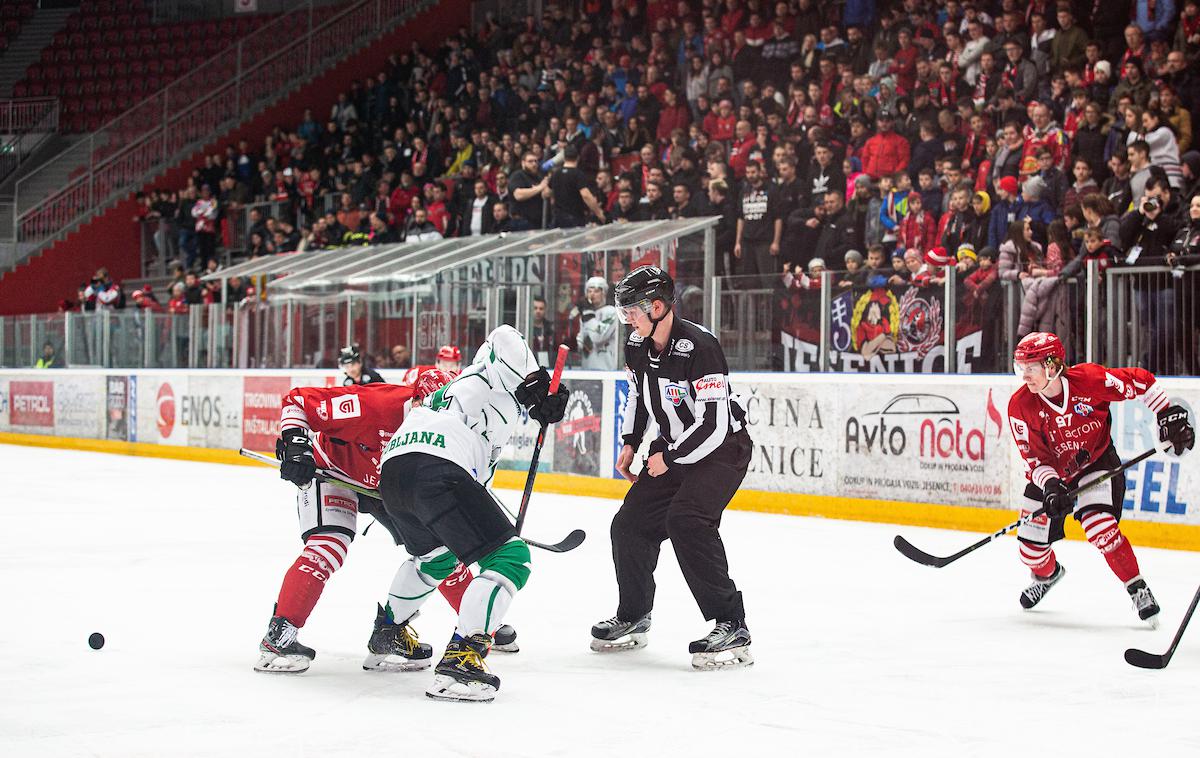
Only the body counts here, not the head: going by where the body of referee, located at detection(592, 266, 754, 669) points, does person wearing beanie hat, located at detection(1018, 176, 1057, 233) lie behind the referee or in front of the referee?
behind

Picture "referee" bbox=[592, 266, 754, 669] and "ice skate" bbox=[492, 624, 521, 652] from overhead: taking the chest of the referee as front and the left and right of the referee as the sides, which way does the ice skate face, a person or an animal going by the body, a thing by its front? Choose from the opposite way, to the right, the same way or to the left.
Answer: to the left

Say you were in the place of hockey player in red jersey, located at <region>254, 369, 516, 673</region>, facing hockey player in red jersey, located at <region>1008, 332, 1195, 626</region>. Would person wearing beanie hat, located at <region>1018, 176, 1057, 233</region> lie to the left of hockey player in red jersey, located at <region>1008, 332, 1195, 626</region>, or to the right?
left

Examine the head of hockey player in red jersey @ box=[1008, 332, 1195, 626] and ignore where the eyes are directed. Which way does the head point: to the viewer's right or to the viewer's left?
to the viewer's left

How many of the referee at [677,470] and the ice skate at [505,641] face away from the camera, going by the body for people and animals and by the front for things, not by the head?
0

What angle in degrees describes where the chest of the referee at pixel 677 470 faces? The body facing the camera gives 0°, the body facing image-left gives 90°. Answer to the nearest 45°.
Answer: approximately 45°

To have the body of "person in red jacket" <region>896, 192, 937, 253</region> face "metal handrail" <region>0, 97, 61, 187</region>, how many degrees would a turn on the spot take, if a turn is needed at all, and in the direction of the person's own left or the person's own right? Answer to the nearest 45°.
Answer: approximately 90° to the person's own right

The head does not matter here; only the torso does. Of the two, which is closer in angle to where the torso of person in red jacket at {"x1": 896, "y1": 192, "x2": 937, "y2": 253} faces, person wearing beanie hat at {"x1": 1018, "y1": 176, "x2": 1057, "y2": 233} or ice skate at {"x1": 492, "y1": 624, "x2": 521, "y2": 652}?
the ice skate

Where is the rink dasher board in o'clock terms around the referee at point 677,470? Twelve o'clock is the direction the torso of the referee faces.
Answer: The rink dasher board is roughly at 5 o'clock from the referee.

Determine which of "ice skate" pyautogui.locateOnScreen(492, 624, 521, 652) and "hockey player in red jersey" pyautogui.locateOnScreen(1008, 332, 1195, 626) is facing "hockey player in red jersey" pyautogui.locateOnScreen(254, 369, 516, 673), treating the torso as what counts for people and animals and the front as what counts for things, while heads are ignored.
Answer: "hockey player in red jersey" pyautogui.locateOnScreen(1008, 332, 1195, 626)

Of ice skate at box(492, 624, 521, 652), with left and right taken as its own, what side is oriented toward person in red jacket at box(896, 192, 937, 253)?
left
